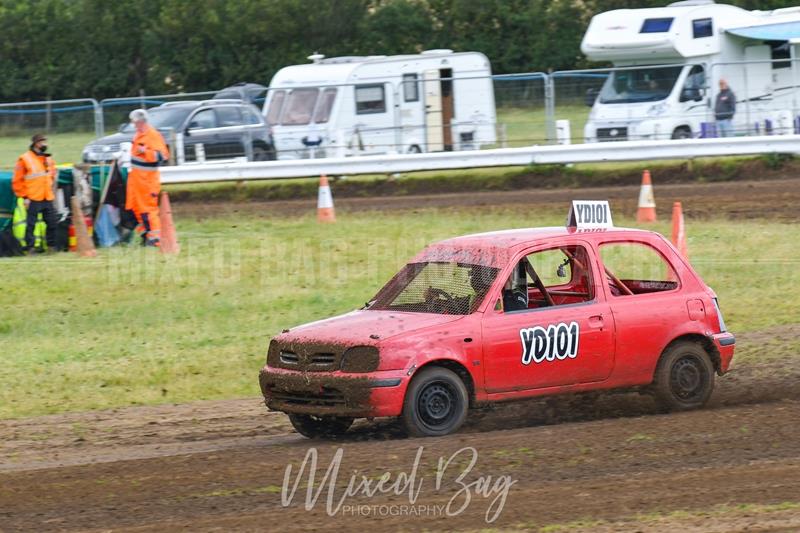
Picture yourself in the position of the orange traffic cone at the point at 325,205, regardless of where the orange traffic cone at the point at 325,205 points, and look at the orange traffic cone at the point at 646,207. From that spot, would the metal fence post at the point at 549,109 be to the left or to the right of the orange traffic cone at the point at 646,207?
left

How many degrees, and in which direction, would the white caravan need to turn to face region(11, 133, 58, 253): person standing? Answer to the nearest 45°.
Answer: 0° — it already faces them

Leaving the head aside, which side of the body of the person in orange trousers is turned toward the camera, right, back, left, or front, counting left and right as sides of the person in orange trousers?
left

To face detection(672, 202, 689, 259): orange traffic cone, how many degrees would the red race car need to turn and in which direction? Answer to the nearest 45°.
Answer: approximately 135° to its right

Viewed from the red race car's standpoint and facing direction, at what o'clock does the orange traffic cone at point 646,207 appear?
The orange traffic cone is roughly at 5 o'clock from the red race car.

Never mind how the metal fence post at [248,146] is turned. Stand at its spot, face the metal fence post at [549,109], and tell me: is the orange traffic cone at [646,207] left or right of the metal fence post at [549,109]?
right

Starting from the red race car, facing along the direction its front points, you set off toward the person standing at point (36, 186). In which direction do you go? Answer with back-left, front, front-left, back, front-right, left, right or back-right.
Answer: right

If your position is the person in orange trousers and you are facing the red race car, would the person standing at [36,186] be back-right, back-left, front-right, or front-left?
back-right

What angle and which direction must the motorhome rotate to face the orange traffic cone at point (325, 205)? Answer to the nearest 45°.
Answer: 0° — it already faces it
